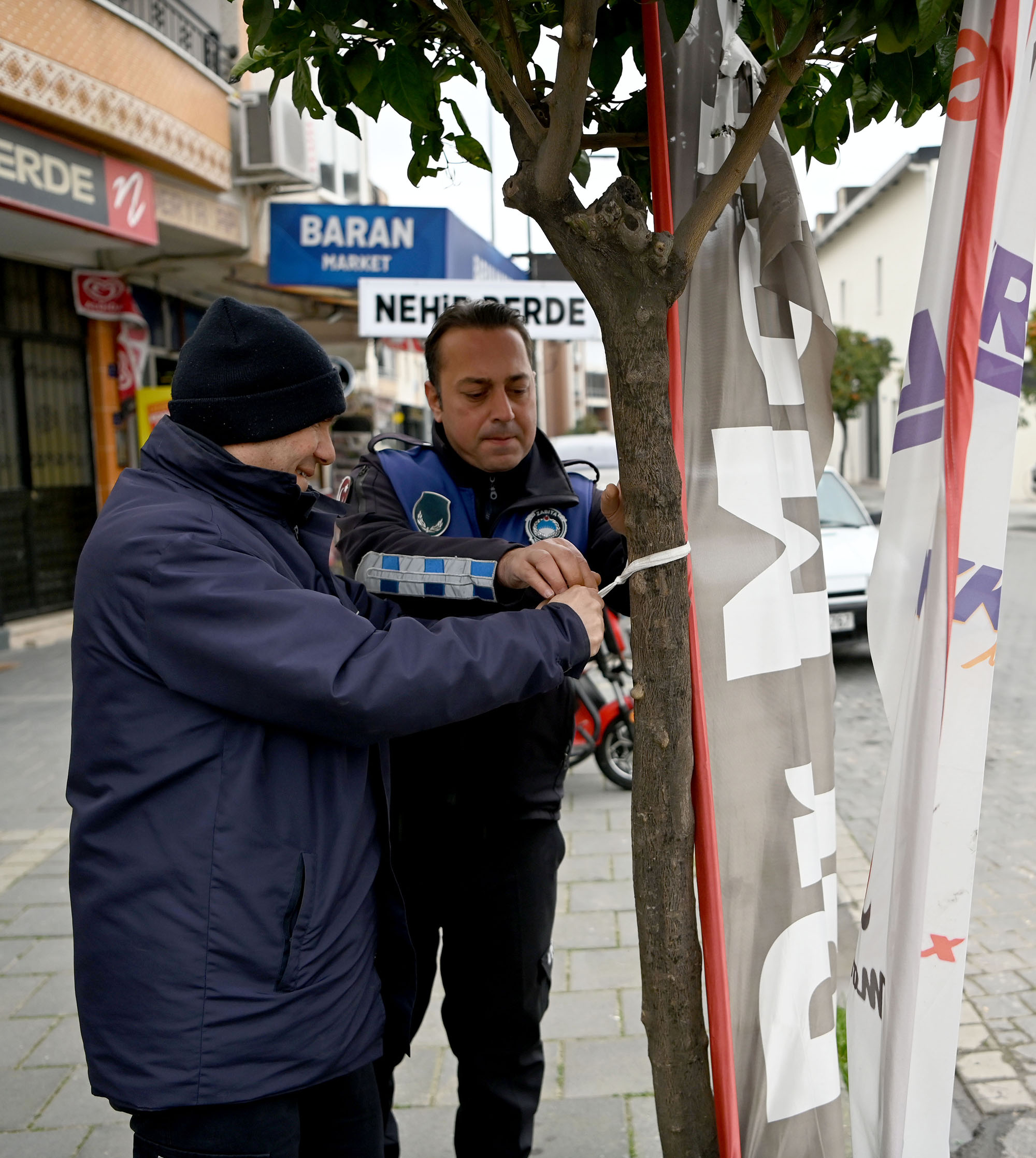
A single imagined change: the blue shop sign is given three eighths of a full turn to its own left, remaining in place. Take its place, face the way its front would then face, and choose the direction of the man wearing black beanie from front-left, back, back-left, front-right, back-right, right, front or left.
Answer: back-right

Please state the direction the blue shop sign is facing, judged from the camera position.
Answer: facing the viewer

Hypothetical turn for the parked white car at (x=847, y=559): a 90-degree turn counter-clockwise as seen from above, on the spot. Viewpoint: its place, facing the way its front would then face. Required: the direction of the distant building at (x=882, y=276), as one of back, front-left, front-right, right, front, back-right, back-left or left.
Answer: left

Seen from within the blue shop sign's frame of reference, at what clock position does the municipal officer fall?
The municipal officer is roughly at 12 o'clock from the blue shop sign.

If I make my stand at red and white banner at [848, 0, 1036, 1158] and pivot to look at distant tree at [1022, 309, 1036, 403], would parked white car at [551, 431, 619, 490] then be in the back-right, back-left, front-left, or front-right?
front-left

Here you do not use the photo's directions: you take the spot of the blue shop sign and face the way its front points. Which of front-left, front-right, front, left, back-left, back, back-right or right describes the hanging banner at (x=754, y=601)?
front

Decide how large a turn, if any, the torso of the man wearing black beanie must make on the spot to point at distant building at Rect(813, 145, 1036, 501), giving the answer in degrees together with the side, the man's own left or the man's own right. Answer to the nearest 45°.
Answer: approximately 45° to the man's own left

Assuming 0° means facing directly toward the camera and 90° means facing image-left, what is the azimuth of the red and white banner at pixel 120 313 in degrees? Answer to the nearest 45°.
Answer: approximately 0°

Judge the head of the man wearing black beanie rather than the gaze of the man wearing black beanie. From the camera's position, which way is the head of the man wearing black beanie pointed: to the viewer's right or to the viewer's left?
to the viewer's right
